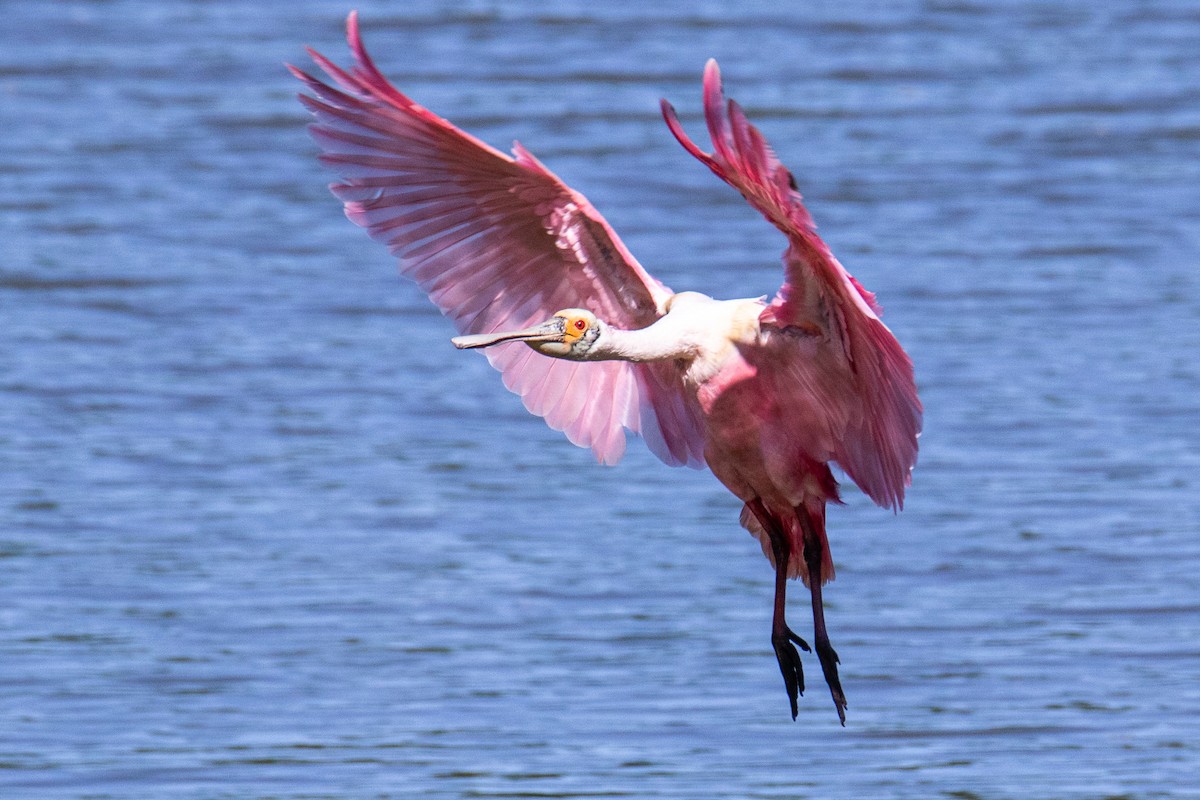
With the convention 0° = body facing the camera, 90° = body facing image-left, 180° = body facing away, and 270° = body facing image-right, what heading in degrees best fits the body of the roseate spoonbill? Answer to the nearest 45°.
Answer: approximately 45°
